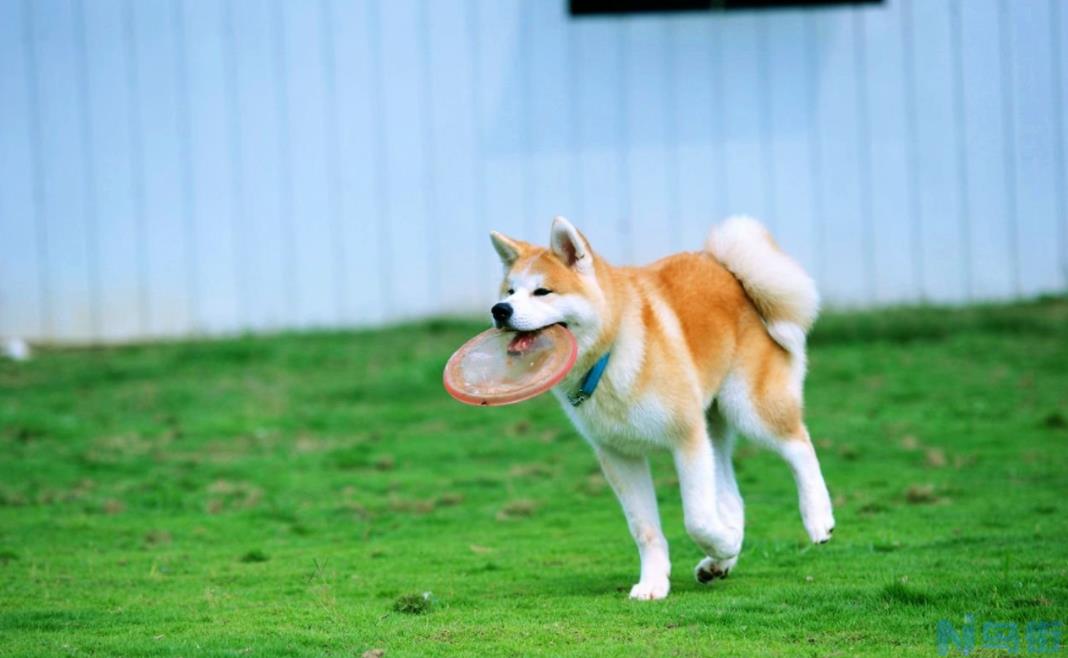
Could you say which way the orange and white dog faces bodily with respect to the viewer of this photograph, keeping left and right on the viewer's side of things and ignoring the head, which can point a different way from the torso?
facing the viewer and to the left of the viewer
